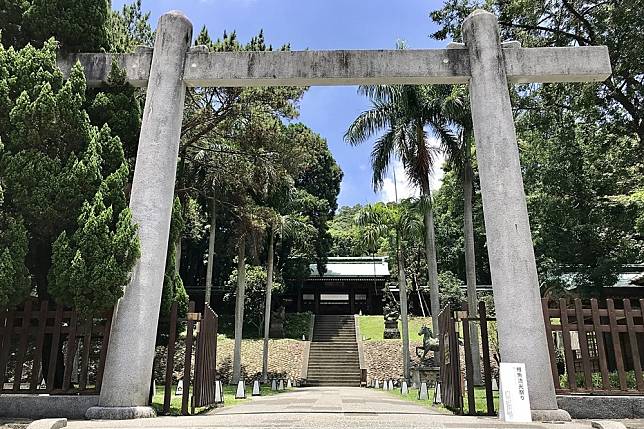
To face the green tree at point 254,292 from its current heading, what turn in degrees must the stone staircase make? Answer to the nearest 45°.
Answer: approximately 135° to its right

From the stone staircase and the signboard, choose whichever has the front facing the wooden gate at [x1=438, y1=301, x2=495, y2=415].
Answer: the stone staircase

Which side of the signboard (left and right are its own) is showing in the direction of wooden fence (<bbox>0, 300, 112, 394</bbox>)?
right

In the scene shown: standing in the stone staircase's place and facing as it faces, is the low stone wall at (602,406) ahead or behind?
ahead

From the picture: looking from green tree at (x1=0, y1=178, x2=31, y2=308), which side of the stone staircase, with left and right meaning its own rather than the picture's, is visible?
front

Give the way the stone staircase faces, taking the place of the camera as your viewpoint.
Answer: facing the viewer

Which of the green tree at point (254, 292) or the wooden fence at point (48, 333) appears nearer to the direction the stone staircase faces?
the wooden fence

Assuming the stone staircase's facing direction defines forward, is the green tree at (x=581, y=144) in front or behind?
in front

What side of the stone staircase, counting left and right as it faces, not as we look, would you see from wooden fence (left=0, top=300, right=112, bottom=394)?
front

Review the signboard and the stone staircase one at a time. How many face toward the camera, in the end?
2

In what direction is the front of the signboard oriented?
toward the camera

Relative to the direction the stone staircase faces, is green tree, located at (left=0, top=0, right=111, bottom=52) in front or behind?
in front

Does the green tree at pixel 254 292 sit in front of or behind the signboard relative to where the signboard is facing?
behind
